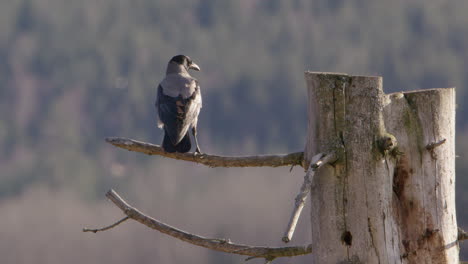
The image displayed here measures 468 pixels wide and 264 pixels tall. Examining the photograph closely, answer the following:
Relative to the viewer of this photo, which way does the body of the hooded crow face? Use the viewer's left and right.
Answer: facing away from the viewer and to the right of the viewer

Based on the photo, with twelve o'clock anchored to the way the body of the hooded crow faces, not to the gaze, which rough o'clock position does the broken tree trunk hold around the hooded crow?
The broken tree trunk is roughly at 4 o'clock from the hooded crow.
